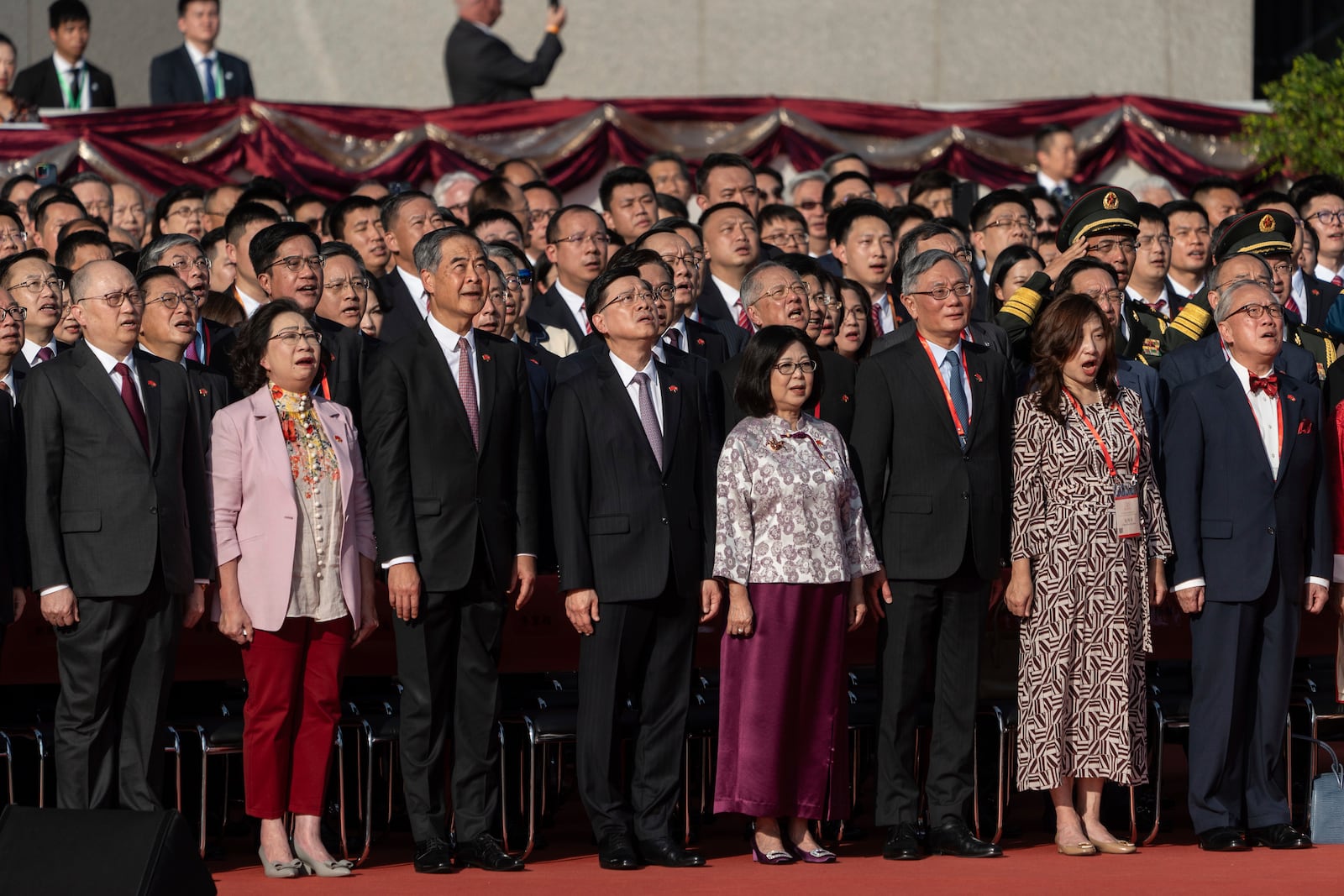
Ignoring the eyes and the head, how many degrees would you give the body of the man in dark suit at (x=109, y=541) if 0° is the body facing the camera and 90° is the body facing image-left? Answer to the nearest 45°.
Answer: approximately 315°

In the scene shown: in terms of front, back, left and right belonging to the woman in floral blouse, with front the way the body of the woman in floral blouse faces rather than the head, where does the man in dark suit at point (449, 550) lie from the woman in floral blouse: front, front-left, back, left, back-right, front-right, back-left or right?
back-right

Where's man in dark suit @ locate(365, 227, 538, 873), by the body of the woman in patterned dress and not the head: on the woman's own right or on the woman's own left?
on the woman's own right

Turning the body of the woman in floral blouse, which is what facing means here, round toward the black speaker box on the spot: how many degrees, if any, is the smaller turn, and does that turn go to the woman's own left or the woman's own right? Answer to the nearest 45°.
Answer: approximately 90° to the woman's own right

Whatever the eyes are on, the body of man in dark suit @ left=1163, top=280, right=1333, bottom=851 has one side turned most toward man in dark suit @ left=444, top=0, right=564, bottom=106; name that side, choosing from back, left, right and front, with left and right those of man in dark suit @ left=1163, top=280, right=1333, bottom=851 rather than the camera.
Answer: back

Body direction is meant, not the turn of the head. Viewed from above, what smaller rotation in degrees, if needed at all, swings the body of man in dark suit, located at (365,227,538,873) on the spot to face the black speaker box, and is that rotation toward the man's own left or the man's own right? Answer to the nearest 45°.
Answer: approximately 90° to the man's own right

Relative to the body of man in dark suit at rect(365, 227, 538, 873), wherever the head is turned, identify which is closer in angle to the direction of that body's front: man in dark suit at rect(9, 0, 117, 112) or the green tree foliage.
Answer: the green tree foliage

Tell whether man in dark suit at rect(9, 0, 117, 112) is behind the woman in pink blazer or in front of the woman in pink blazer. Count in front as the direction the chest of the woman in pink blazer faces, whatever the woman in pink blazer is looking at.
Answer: behind
